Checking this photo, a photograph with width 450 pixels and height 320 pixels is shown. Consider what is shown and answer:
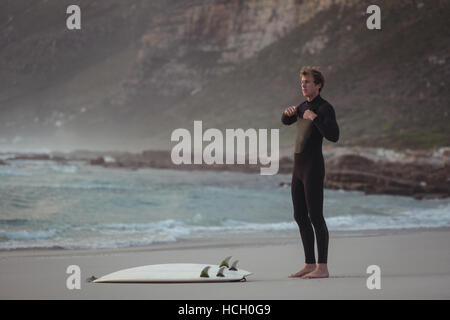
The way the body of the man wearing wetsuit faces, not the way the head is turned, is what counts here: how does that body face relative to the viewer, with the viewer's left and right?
facing the viewer and to the left of the viewer

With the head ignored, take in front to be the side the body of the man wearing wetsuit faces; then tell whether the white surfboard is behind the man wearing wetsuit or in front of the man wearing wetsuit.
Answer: in front
